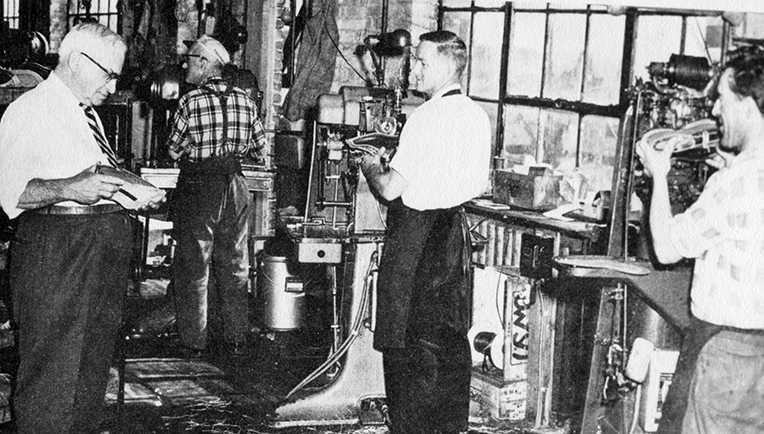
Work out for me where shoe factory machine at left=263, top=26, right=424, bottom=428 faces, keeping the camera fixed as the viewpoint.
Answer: facing to the right of the viewer

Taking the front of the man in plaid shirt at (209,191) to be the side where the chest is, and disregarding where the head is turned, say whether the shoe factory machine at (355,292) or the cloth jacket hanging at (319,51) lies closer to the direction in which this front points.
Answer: the cloth jacket hanging

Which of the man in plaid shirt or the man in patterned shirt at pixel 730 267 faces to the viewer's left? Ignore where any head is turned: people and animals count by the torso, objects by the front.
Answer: the man in patterned shirt

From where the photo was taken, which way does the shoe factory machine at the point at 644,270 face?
to the viewer's right

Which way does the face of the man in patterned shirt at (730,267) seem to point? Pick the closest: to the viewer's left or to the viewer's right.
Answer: to the viewer's left

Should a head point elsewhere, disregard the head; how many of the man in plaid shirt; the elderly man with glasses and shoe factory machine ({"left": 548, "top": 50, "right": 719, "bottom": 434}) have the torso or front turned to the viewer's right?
2

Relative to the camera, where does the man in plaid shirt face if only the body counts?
away from the camera

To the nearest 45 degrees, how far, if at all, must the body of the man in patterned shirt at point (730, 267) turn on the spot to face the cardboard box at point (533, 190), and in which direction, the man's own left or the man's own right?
approximately 45° to the man's own right

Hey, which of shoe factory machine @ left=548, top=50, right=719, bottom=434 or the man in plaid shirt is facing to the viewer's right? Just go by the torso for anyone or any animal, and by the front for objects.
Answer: the shoe factory machine

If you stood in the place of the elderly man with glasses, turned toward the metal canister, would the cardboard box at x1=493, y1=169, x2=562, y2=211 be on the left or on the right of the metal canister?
right

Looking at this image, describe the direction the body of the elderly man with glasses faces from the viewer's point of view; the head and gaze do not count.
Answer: to the viewer's right

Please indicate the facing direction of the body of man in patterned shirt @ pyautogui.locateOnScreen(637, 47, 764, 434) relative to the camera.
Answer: to the viewer's left

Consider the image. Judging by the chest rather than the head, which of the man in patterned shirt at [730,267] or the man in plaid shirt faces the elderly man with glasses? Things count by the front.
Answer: the man in patterned shirt
